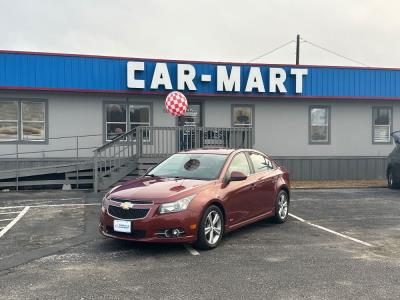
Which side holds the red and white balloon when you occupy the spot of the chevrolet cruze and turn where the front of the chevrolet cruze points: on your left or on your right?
on your right

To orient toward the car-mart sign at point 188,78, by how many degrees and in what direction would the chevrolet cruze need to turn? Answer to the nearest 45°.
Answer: approximately 135° to its right

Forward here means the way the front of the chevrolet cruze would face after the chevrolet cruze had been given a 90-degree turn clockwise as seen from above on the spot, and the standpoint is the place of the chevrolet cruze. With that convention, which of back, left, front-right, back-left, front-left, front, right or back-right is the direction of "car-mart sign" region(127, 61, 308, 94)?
front-right

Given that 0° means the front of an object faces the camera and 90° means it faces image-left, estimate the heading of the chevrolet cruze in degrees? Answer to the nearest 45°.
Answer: approximately 45°
